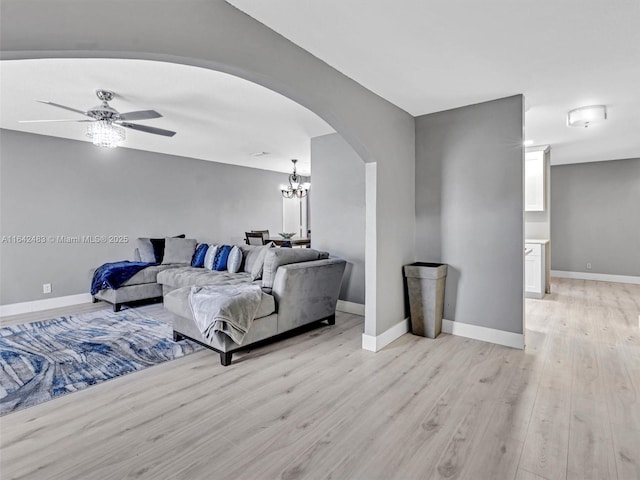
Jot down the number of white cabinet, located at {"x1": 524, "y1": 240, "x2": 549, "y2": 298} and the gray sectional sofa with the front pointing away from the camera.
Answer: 0

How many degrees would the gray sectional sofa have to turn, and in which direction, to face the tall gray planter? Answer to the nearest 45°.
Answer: approximately 135° to its left

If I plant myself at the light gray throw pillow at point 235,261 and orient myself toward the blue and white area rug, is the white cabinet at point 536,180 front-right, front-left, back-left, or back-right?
back-left

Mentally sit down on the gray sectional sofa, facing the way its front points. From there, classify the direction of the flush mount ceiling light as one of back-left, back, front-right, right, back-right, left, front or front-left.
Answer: back-left

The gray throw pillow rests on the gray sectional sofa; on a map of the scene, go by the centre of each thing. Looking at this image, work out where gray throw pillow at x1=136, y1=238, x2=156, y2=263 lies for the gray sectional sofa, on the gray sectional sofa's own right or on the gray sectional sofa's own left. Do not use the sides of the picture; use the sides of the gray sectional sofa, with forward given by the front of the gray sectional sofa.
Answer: on the gray sectional sofa's own right
